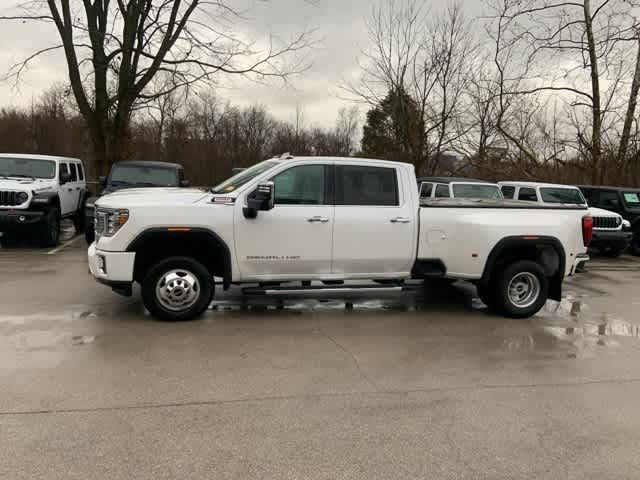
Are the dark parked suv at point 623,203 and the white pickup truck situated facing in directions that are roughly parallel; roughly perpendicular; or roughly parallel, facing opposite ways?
roughly perpendicular

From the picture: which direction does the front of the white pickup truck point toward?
to the viewer's left

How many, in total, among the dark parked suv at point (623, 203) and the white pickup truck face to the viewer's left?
1

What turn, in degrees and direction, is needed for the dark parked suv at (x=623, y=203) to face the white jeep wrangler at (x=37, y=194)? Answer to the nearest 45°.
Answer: approximately 90° to its right

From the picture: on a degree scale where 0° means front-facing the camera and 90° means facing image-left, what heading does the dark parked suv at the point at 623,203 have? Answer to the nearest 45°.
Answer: approximately 315°

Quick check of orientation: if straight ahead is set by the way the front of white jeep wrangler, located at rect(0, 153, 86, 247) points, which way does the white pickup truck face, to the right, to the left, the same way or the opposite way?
to the right

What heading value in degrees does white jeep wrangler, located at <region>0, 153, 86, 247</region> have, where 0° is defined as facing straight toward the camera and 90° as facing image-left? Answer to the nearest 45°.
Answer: approximately 45°

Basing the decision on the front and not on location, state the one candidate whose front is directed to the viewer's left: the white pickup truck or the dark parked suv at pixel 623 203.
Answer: the white pickup truck

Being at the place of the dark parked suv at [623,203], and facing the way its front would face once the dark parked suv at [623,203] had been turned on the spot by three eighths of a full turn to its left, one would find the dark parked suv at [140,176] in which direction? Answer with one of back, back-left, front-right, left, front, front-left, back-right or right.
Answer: back-left

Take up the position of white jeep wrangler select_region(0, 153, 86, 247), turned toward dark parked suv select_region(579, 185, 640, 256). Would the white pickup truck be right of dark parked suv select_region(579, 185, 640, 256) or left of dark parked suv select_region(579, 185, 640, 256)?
right

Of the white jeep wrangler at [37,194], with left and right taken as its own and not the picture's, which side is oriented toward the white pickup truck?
left

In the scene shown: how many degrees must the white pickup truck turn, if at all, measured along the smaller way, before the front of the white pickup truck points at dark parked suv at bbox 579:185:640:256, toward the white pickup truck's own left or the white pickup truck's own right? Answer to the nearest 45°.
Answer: approximately 135° to the white pickup truck's own right

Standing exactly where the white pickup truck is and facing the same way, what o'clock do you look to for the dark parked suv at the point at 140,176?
The dark parked suv is roughly at 2 o'clock from the white pickup truck.

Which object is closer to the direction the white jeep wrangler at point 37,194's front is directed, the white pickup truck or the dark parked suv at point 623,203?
the white pickup truck
